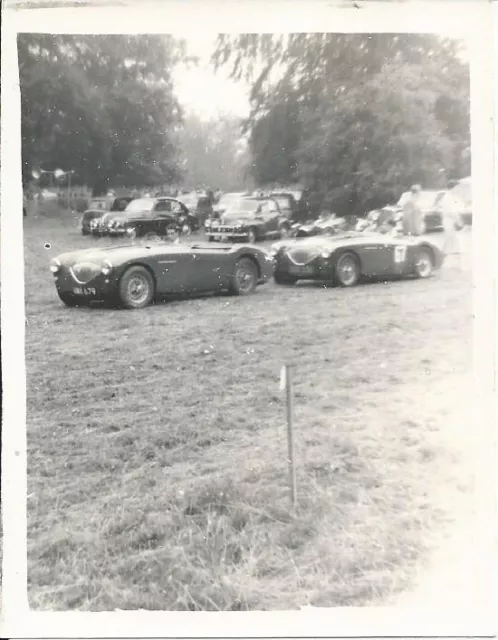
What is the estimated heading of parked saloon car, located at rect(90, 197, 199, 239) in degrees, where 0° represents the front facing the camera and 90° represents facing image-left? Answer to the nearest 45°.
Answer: approximately 45°

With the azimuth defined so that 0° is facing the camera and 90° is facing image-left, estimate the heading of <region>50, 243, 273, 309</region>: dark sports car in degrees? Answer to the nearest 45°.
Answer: approximately 45°

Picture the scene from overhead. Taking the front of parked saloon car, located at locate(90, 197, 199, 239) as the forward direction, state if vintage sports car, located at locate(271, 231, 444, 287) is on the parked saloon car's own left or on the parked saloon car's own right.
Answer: on the parked saloon car's own left

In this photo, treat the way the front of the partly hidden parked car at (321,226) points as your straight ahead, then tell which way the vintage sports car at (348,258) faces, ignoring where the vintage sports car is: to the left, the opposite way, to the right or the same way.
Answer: the same way

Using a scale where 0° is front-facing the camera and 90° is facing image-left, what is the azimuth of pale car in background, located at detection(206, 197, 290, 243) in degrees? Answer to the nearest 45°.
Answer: approximately 45°

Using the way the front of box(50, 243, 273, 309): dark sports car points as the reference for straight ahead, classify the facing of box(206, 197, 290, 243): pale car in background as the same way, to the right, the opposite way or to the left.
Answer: the same way

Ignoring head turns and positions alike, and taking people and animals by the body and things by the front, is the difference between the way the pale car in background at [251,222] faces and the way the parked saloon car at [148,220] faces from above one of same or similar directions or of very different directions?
same or similar directions

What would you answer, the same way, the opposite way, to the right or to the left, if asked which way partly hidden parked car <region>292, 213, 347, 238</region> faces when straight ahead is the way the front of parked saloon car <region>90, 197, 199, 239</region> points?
the same way

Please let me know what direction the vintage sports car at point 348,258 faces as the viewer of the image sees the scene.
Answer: facing the viewer and to the left of the viewer

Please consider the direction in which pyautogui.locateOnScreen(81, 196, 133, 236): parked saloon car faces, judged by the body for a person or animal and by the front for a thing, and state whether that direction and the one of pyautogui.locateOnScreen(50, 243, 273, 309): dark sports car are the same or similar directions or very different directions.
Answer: same or similar directions

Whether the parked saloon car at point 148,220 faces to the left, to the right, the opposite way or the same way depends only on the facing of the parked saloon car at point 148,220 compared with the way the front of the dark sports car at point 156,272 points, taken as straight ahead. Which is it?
the same way
